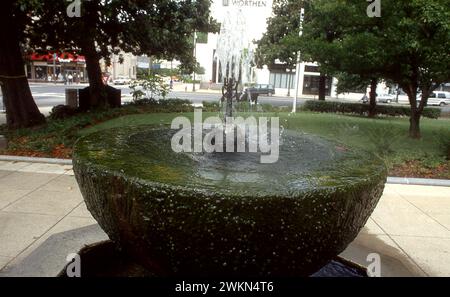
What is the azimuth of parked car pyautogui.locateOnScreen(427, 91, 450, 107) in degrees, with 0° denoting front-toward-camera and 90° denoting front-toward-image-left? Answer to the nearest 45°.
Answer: approximately 90°

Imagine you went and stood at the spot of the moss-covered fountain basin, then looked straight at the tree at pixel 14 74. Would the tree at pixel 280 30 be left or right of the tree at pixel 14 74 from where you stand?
right

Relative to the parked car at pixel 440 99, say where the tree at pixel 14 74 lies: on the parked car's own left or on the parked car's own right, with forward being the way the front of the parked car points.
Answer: on the parked car's own left

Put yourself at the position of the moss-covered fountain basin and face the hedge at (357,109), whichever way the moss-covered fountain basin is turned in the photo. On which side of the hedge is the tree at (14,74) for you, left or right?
left

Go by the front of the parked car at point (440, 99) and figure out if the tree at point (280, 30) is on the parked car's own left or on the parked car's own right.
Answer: on the parked car's own left

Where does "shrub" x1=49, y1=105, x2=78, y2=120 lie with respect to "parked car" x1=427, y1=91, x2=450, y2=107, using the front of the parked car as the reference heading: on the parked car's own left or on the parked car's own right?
on the parked car's own left

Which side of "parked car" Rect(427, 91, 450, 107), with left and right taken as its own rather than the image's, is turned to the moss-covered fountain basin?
left

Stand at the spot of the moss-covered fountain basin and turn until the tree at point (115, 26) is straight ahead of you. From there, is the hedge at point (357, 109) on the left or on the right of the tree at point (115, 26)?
right

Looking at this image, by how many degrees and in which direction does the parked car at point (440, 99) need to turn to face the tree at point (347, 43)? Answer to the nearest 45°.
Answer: approximately 90° to its left

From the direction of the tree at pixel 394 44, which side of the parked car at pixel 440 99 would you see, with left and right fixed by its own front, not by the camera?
left
